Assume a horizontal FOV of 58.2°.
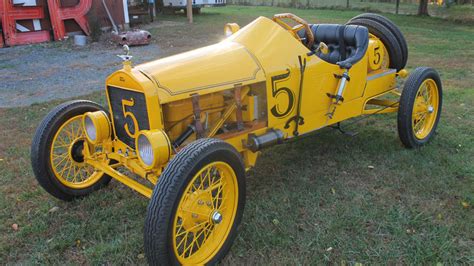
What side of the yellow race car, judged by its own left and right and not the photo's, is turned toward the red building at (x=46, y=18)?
right

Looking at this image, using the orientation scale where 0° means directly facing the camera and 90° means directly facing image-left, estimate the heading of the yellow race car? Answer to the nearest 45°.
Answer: approximately 45°
